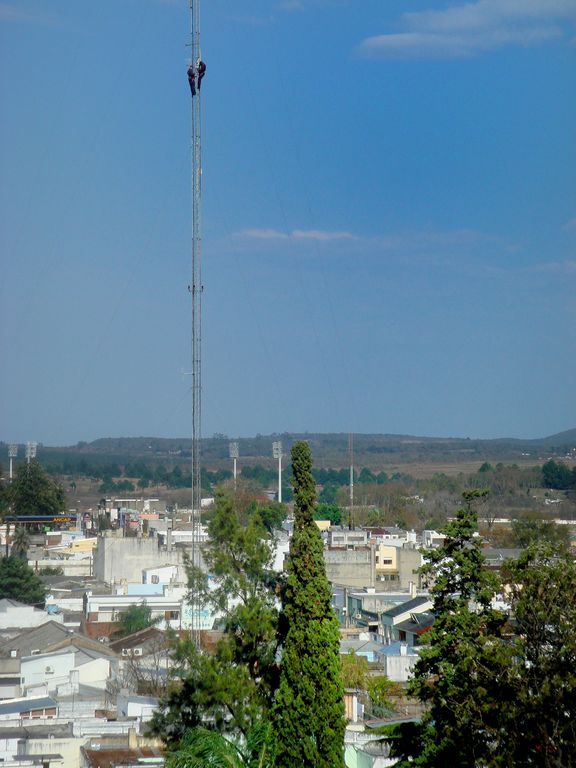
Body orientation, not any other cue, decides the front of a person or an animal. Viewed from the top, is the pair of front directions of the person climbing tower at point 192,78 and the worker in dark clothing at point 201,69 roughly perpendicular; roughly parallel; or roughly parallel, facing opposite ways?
roughly parallel, facing opposite ways

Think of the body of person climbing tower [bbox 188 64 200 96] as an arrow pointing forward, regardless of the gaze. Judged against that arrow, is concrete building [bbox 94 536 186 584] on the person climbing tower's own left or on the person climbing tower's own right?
on the person climbing tower's own left

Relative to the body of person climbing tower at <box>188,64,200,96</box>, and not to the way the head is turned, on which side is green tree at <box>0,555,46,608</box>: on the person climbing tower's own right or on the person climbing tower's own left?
on the person climbing tower's own left

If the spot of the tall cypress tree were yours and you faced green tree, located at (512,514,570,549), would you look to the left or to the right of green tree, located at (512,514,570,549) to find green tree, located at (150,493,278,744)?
left

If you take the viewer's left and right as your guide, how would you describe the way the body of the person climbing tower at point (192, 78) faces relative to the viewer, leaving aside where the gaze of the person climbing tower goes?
facing to the right of the viewer

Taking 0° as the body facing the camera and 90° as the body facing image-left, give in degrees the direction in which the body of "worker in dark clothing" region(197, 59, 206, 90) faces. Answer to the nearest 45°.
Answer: approximately 90°
